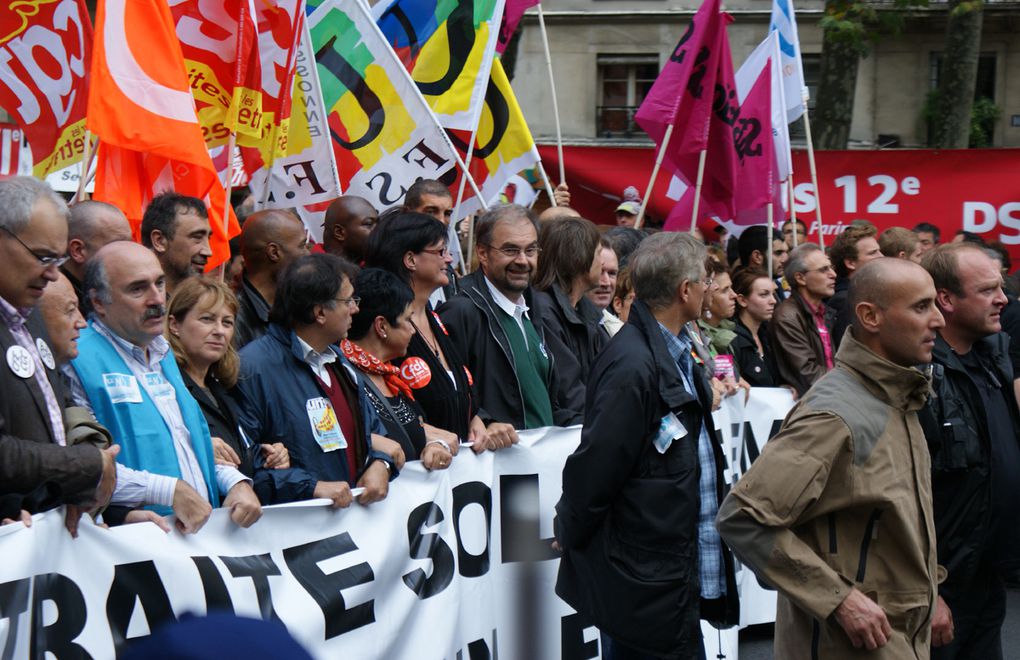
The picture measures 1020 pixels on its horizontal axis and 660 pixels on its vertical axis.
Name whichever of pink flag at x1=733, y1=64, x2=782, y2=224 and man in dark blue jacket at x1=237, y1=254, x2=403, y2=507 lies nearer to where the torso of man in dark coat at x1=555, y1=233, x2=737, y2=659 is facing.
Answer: the pink flag

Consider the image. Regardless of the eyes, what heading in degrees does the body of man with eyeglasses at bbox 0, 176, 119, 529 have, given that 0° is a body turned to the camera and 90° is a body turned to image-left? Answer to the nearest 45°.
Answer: approximately 315°

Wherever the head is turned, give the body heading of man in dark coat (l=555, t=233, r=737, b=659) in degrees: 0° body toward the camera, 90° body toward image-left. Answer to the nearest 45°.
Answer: approximately 270°

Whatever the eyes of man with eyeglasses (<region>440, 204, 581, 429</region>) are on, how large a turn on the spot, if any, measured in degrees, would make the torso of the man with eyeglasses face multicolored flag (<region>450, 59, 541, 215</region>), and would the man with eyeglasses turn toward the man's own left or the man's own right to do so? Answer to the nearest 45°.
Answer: approximately 135° to the man's own left

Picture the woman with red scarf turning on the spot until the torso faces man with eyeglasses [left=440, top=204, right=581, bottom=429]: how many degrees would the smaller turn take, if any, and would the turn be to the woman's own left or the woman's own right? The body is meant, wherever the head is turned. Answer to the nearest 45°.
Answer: approximately 90° to the woman's own left

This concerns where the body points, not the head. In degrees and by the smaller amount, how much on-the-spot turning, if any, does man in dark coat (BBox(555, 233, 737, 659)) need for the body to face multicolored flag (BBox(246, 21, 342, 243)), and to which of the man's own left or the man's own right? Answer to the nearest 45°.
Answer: approximately 135° to the man's own left

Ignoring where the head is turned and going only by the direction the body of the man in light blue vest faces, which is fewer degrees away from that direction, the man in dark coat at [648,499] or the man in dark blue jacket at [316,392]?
the man in dark coat
